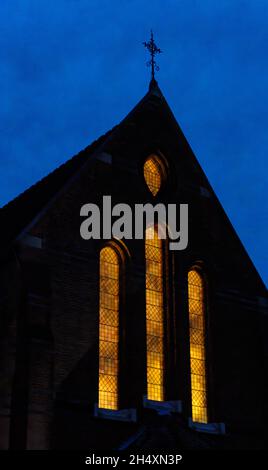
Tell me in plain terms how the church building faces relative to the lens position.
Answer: facing the viewer and to the right of the viewer
